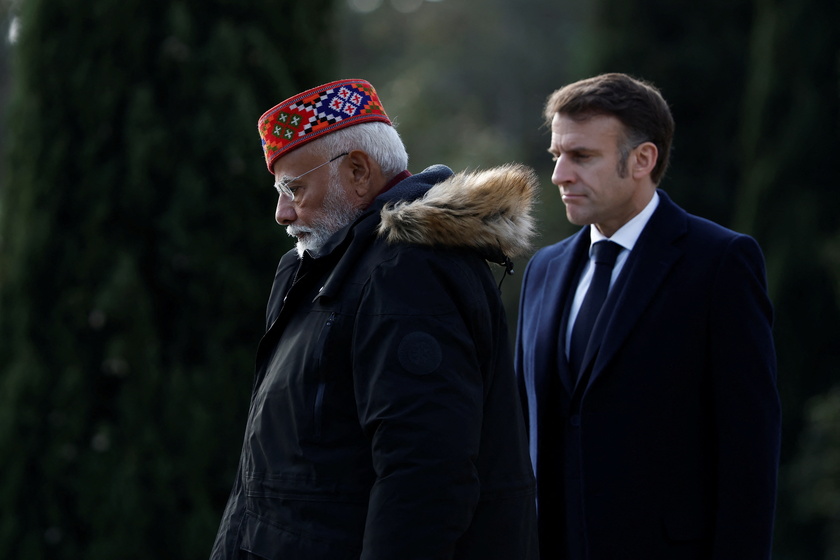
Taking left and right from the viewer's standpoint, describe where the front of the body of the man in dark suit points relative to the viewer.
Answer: facing the viewer and to the left of the viewer

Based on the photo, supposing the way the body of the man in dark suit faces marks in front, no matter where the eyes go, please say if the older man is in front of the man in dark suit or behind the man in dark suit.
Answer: in front

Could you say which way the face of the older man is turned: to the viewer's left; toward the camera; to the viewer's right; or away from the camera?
to the viewer's left

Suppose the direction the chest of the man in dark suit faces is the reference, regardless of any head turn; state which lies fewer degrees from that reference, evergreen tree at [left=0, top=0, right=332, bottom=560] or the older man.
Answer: the older man

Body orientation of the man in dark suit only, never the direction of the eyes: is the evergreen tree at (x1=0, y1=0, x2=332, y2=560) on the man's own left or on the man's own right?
on the man's own right

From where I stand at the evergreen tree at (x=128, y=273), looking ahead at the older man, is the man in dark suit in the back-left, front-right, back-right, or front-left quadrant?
front-left
